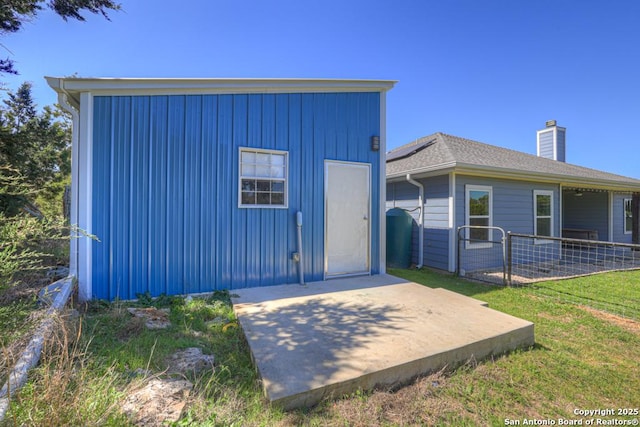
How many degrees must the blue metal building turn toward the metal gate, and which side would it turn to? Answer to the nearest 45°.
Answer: approximately 90° to its left

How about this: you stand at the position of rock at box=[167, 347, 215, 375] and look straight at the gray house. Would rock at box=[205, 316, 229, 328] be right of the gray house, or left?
left

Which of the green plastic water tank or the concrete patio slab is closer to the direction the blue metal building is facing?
the concrete patio slab

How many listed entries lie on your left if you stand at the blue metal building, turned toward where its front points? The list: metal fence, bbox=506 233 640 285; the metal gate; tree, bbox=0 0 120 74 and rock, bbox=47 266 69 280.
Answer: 2

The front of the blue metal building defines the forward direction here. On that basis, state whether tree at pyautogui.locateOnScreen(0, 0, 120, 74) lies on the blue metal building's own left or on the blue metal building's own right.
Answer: on the blue metal building's own right

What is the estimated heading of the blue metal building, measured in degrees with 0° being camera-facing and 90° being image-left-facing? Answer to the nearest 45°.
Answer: approximately 0°

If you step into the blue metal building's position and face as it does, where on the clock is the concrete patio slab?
The concrete patio slab is roughly at 11 o'clock from the blue metal building.

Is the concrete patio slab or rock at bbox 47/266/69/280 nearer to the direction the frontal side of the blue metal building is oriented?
the concrete patio slab
